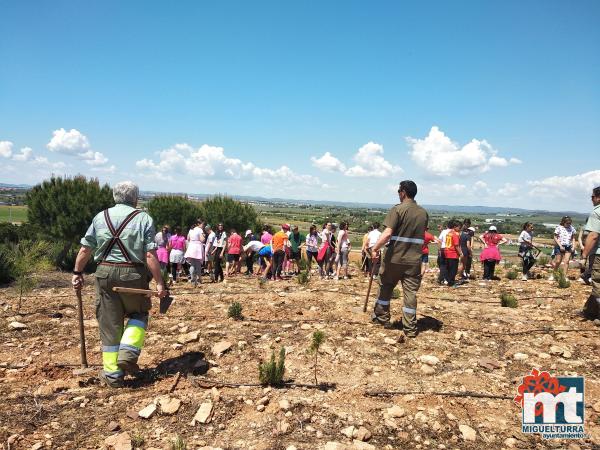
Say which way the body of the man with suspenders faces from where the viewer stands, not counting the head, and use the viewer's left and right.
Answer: facing away from the viewer

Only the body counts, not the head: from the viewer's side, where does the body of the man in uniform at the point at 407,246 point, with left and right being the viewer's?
facing away from the viewer and to the left of the viewer

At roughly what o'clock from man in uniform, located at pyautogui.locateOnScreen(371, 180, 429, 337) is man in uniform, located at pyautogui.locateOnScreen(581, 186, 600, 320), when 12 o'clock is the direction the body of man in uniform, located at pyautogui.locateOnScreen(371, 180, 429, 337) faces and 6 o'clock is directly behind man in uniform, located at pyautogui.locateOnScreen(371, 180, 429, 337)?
man in uniform, located at pyautogui.locateOnScreen(581, 186, 600, 320) is roughly at 4 o'clock from man in uniform, located at pyautogui.locateOnScreen(371, 180, 429, 337).

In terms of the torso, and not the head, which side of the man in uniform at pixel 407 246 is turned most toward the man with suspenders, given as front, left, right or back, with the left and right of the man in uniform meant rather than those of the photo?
left

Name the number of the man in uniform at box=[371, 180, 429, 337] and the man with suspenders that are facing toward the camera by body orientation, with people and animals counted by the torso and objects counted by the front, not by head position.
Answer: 0

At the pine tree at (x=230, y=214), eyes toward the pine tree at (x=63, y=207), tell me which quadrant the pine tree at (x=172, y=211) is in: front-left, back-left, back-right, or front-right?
front-right

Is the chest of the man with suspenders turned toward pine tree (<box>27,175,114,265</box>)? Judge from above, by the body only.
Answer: yes

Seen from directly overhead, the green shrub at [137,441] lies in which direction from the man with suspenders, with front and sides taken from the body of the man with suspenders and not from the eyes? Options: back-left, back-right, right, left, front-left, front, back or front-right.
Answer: back

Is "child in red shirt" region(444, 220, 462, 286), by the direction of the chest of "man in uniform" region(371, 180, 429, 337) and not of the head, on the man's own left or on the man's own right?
on the man's own right

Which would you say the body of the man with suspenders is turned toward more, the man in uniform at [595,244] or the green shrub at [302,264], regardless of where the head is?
the green shrub

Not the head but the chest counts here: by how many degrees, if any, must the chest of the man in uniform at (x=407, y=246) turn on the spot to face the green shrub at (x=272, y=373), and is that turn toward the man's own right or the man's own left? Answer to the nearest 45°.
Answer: approximately 90° to the man's own left

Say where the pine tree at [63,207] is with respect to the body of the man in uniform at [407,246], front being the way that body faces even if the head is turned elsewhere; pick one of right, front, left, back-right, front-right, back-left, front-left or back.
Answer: front

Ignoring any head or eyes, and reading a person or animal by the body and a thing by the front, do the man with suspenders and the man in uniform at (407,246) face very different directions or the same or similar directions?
same or similar directions

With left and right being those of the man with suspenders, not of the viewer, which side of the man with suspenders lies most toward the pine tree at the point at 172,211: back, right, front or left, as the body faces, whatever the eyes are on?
front

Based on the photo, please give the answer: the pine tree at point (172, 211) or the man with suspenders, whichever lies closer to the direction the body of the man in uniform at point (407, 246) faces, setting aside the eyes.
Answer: the pine tree
